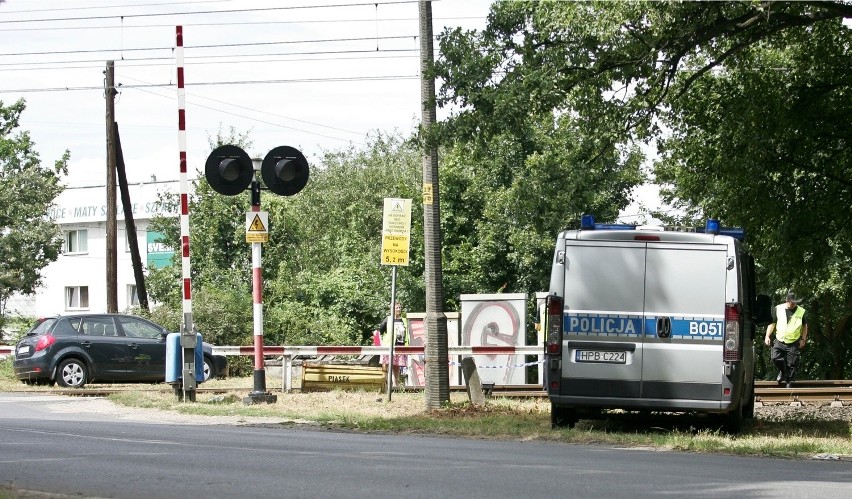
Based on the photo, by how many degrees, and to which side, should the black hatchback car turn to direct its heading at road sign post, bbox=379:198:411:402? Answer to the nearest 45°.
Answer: approximately 45° to its right

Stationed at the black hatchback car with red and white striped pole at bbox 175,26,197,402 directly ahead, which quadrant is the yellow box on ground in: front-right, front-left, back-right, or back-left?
front-left

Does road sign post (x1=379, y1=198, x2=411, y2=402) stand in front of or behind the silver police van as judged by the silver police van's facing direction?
in front

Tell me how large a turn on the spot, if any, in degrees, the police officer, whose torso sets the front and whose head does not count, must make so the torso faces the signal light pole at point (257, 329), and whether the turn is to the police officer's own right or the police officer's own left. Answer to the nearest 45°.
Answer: approximately 45° to the police officer's own right

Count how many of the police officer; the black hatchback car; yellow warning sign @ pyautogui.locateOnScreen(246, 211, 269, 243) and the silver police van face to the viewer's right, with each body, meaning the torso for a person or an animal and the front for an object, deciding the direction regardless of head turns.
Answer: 1

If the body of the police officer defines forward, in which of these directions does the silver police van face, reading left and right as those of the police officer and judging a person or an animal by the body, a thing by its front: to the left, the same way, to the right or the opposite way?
the opposite way

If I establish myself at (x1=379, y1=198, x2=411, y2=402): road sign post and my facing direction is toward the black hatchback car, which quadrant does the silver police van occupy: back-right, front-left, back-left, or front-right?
back-left

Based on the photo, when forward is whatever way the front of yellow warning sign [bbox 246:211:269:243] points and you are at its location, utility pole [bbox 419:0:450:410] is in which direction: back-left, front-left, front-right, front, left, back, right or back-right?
front-left

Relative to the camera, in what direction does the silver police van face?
facing away from the viewer

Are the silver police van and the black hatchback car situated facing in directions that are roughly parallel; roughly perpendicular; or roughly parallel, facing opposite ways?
roughly perpendicular

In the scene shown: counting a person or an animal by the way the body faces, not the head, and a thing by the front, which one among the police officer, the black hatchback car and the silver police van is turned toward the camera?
the police officer

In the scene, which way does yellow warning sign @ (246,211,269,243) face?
toward the camera

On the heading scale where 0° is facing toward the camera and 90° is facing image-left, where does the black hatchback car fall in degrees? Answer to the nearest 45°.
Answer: approximately 270°

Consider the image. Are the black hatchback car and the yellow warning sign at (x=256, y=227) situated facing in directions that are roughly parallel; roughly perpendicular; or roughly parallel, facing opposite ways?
roughly perpendicular

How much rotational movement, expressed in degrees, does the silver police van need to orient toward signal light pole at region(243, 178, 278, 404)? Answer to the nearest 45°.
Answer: approximately 45° to its left
